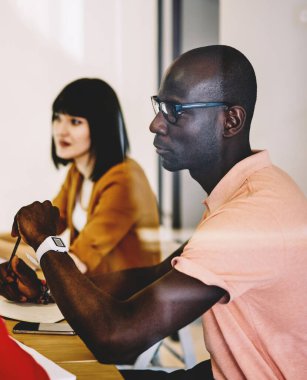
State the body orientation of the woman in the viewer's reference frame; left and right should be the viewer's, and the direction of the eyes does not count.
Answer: facing the viewer and to the left of the viewer

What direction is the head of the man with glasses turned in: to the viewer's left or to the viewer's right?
to the viewer's left

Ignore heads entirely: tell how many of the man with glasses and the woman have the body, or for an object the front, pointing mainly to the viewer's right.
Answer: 0

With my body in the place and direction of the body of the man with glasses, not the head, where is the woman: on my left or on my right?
on my right

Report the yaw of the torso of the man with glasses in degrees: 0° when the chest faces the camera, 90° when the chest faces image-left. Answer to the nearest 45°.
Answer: approximately 90°

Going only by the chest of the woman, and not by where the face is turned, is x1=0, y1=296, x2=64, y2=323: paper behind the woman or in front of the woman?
in front

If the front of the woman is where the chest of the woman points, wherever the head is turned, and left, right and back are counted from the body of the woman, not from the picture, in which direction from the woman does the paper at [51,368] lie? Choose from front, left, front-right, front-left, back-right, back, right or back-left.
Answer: front-left
